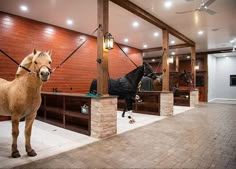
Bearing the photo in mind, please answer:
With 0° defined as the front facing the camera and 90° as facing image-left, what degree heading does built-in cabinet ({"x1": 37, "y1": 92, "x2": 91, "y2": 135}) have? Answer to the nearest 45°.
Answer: approximately 45°

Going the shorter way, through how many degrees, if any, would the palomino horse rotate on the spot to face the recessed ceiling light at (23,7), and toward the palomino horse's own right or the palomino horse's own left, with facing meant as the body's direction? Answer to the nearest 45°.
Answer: approximately 135° to the palomino horse's own left

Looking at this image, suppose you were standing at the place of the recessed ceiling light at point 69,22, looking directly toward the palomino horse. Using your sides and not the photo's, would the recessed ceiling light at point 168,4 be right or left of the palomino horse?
left
